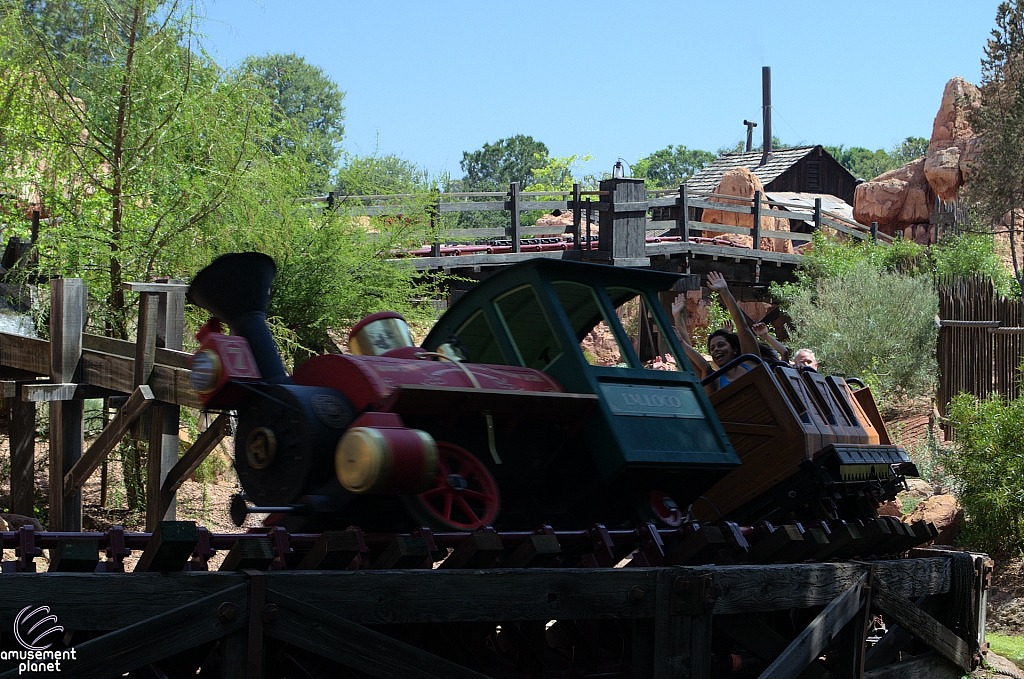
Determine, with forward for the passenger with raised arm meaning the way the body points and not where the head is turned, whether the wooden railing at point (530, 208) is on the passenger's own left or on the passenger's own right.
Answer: on the passenger's own right

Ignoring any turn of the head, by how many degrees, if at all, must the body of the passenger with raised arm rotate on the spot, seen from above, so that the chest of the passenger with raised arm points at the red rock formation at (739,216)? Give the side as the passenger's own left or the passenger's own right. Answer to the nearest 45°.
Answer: approximately 135° to the passenger's own right

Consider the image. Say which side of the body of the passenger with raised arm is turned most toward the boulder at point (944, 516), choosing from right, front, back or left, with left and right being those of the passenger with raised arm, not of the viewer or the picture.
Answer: back

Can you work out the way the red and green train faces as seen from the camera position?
facing the viewer and to the left of the viewer

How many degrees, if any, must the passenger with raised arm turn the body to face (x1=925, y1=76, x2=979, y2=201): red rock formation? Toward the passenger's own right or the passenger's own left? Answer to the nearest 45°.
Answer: approximately 135° to the passenger's own right

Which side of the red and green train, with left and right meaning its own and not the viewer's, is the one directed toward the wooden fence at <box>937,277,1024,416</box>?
back

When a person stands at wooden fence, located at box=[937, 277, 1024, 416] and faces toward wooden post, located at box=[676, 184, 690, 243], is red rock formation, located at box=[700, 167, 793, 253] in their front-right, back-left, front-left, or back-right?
front-right

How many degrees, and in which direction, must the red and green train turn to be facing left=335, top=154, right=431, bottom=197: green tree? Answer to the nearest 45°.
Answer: approximately 135° to its right

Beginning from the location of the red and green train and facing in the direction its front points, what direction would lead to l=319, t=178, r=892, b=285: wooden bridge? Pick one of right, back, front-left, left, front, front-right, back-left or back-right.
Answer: back-right

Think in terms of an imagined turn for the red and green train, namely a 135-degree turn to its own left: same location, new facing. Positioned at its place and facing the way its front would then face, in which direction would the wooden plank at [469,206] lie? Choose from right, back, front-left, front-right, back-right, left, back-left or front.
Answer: left
